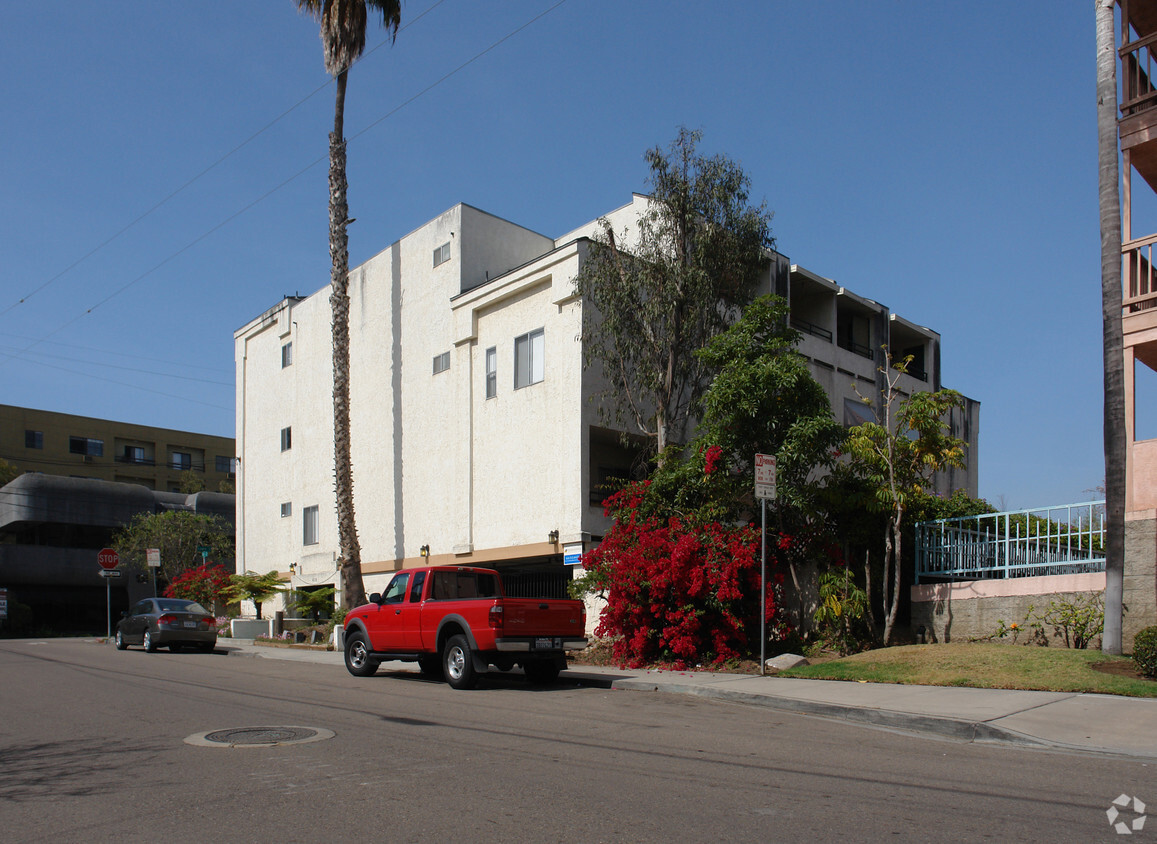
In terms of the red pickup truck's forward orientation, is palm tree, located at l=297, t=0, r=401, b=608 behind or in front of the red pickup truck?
in front

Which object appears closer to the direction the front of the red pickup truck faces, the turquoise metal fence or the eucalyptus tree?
the eucalyptus tree

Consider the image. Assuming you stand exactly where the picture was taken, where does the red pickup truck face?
facing away from the viewer and to the left of the viewer

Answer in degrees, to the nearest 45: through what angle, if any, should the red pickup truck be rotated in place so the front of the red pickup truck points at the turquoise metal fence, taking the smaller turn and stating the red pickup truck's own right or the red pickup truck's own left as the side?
approximately 135° to the red pickup truck's own right

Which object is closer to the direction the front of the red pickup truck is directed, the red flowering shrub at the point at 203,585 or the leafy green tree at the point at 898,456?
the red flowering shrub

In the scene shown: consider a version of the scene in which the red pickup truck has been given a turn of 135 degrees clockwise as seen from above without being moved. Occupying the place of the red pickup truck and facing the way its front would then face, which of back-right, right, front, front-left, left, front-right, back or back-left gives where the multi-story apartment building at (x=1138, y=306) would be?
front

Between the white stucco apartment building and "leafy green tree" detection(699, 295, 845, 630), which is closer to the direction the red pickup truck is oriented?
the white stucco apartment building

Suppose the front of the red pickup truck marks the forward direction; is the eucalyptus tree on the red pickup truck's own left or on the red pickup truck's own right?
on the red pickup truck's own right
